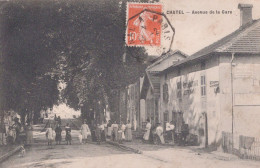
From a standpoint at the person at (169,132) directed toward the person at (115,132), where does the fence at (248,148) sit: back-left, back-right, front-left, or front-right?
back-left
